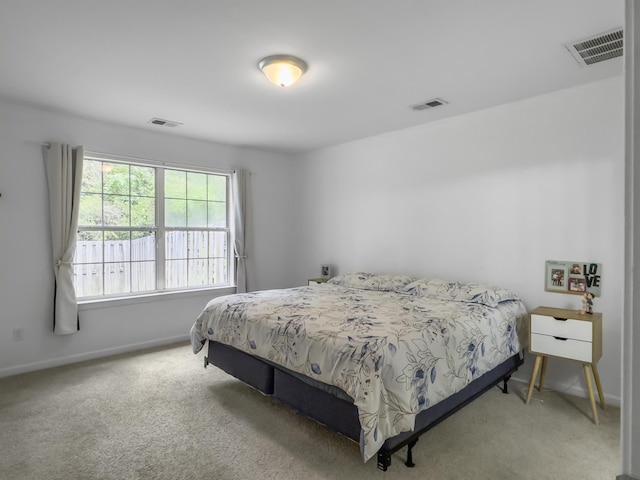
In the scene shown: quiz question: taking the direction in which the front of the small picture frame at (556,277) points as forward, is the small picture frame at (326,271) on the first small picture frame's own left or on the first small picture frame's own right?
on the first small picture frame's own right

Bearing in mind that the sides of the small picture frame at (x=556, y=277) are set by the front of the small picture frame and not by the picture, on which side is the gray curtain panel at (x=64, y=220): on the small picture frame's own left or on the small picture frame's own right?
on the small picture frame's own right

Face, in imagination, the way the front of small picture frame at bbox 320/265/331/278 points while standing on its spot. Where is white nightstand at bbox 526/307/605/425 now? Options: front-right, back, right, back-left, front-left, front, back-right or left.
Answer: left

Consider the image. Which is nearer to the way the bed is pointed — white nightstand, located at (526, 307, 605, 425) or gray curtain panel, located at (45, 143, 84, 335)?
the gray curtain panel

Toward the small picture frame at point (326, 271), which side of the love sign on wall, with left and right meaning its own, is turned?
right

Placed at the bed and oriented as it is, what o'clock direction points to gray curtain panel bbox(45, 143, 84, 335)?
The gray curtain panel is roughly at 2 o'clock from the bed.
